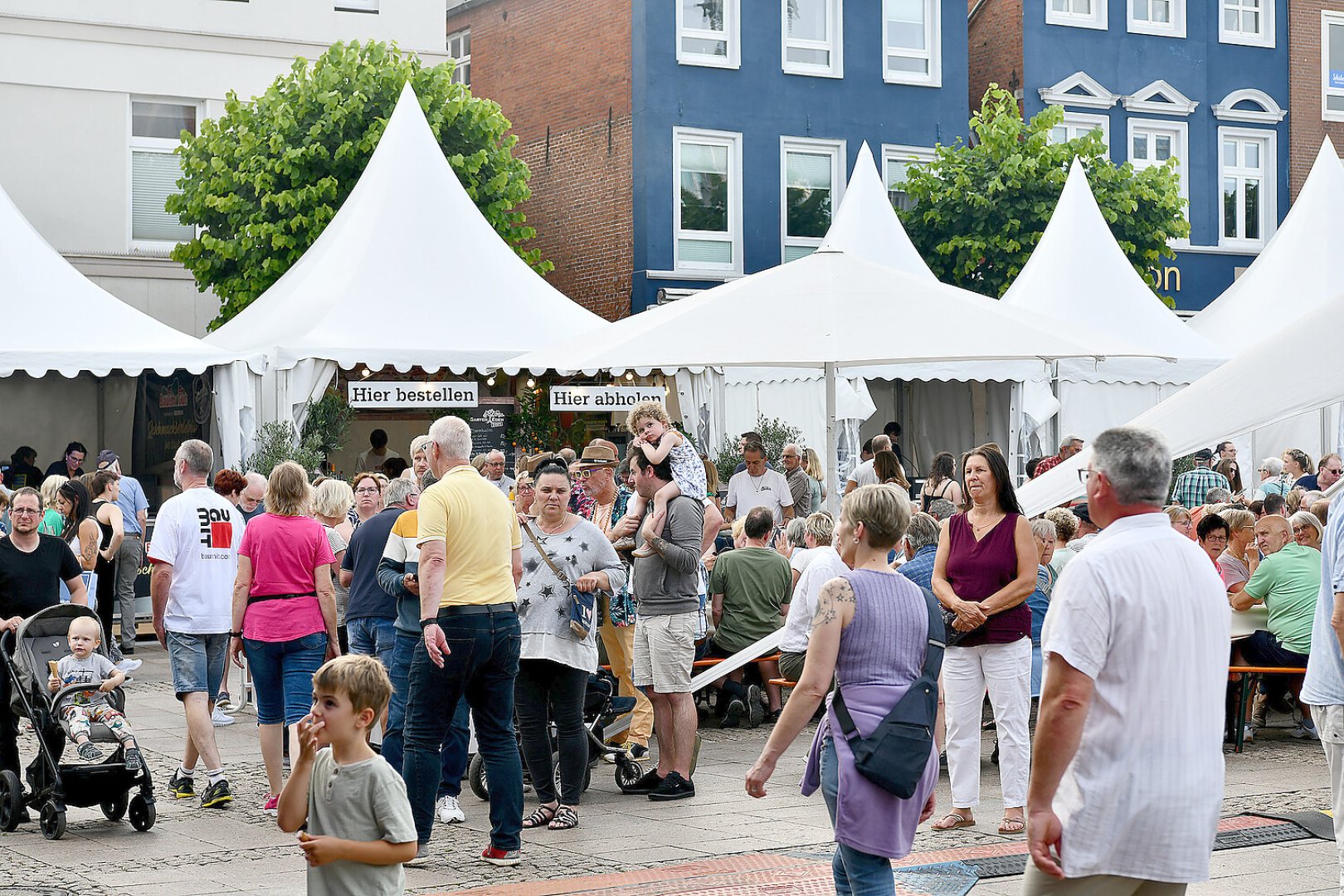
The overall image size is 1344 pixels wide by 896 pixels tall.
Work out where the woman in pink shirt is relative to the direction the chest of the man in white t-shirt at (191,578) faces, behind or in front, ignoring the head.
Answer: behind

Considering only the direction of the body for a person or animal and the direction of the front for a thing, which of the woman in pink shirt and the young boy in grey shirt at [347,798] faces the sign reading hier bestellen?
the woman in pink shirt

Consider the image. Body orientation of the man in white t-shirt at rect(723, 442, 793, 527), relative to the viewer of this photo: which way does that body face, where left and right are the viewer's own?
facing the viewer

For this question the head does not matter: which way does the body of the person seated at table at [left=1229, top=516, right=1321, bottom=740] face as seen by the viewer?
to the viewer's left

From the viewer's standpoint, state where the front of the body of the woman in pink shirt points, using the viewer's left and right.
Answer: facing away from the viewer

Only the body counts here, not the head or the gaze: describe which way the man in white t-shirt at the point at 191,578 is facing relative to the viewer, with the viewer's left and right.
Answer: facing away from the viewer and to the left of the viewer

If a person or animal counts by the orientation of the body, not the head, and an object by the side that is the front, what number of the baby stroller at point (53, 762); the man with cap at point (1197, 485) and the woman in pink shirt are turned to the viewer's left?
0

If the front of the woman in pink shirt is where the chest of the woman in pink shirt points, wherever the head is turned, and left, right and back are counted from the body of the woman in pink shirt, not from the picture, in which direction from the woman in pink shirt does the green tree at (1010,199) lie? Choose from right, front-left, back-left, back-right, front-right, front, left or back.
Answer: front-right

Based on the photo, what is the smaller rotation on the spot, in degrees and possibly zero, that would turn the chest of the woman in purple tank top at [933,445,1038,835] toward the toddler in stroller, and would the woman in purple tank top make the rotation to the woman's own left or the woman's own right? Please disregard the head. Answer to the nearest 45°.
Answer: approximately 45° to the woman's own right

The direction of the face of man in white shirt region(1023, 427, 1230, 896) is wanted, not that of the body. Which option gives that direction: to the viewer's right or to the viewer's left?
to the viewer's left

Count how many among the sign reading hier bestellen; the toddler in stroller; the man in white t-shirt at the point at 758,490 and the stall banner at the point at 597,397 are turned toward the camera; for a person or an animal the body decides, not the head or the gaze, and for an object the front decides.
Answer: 4

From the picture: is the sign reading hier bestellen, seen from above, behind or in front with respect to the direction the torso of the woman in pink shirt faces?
in front

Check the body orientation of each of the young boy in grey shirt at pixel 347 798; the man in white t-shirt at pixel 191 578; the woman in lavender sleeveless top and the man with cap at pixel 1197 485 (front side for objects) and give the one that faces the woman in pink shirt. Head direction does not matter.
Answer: the woman in lavender sleeveless top

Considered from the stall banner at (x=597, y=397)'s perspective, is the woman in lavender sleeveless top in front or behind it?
in front

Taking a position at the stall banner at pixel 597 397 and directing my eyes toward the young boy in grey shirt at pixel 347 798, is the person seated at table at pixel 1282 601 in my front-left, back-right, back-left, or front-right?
front-left
